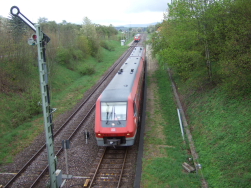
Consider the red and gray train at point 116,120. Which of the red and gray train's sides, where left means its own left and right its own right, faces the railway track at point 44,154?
right

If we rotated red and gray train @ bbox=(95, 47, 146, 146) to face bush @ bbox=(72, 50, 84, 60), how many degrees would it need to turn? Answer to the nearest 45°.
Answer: approximately 180°

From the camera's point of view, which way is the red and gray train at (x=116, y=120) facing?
toward the camera

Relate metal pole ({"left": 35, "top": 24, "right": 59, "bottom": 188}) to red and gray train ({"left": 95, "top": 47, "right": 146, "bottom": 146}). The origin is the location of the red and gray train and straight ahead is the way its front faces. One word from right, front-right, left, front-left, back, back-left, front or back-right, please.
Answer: front-right

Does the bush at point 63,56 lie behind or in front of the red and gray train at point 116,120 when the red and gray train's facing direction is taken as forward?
behind

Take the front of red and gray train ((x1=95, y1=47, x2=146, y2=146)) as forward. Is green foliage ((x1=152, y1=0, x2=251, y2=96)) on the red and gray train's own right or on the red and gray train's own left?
on the red and gray train's own left

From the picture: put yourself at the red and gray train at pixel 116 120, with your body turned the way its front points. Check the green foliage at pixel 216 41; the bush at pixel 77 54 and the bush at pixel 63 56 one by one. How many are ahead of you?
0

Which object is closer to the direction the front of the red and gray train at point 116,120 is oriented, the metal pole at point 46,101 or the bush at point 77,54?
the metal pole
